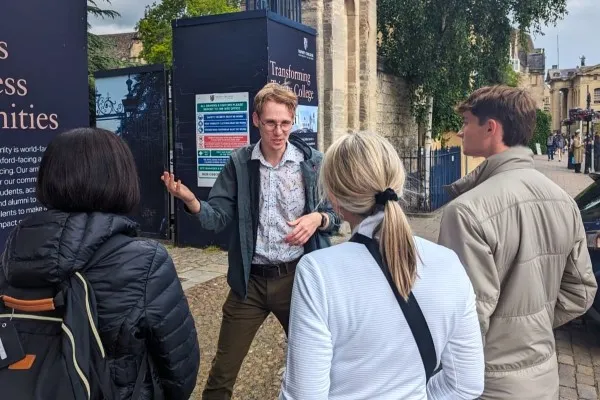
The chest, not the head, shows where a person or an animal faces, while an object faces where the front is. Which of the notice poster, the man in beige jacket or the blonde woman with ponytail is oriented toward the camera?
the notice poster

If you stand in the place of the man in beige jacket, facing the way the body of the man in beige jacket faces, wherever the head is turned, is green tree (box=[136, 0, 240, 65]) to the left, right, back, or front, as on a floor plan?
front

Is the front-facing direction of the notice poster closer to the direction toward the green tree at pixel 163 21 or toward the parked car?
the parked car

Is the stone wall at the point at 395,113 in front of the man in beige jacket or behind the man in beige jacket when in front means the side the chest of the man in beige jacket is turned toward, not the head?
in front

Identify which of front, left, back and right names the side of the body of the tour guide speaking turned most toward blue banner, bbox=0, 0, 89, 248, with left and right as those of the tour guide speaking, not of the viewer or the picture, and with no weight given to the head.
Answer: right

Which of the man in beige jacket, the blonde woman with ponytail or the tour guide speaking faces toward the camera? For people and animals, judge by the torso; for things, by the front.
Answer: the tour guide speaking

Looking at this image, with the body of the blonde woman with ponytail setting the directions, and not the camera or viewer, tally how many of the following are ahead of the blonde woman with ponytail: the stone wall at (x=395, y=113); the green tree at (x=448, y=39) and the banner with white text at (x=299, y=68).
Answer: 3

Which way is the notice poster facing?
toward the camera

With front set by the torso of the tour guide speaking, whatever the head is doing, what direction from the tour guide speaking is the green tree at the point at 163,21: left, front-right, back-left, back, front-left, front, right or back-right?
back

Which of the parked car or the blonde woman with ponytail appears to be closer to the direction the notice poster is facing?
the blonde woman with ponytail

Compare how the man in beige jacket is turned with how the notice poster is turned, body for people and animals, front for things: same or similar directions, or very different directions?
very different directions

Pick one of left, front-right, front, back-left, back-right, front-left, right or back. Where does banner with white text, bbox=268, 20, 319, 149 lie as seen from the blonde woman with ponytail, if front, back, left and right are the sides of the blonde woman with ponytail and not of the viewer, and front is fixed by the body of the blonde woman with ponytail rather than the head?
front

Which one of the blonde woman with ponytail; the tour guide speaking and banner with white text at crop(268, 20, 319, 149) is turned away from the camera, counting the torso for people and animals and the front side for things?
the blonde woman with ponytail

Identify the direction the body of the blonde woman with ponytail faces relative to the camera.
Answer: away from the camera

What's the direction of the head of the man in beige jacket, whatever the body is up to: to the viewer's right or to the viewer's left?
to the viewer's left

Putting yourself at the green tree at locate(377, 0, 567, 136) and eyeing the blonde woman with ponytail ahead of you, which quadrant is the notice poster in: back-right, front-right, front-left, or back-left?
front-right

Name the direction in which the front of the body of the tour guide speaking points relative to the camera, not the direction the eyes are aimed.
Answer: toward the camera
